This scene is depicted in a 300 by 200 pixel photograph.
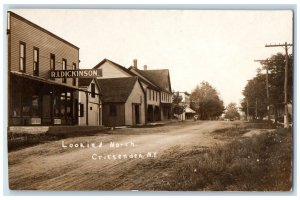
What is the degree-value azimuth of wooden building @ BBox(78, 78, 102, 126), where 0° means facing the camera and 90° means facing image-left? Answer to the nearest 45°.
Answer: approximately 315°
